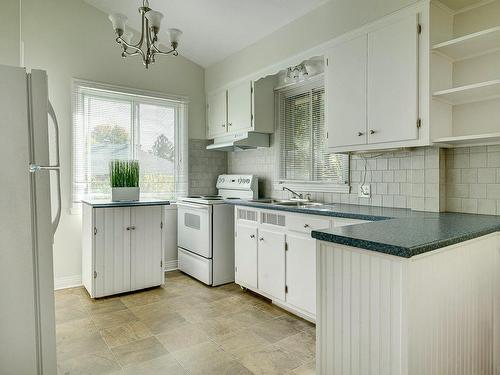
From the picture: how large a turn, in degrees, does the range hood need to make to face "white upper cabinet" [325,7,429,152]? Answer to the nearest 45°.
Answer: approximately 90° to its left

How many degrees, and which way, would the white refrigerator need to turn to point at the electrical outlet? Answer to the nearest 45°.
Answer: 0° — it already faces it

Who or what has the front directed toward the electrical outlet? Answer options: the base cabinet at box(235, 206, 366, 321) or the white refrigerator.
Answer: the white refrigerator

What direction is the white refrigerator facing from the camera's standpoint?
to the viewer's right

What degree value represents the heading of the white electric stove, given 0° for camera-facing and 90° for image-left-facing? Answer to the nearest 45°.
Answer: approximately 45°
